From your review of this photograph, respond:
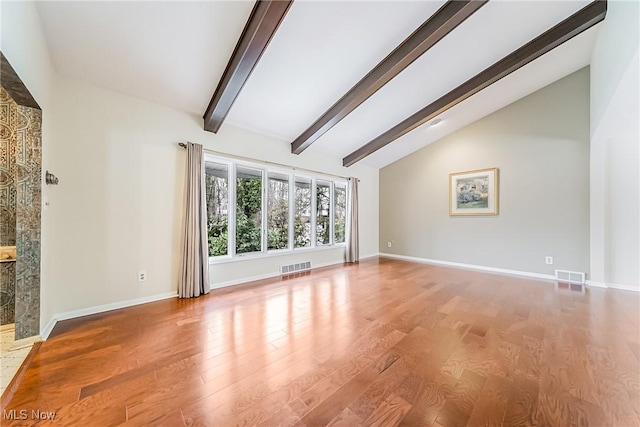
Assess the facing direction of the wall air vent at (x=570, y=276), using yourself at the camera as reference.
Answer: facing the viewer and to the left of the viewer

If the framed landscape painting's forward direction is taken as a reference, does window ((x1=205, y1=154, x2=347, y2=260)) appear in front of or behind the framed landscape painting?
in front

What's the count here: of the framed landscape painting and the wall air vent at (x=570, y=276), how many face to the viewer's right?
0

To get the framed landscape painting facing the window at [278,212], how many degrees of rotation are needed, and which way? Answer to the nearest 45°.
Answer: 0° — it already faces it

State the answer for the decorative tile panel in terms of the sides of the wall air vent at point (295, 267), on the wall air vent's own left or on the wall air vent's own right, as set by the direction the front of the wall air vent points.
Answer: on the wall air vent's own right

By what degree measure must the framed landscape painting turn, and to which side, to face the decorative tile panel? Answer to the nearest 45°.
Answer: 0° — it already faces it

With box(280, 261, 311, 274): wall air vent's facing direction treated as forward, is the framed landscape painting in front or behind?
in front

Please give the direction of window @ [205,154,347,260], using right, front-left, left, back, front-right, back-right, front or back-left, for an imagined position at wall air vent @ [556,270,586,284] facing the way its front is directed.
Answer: front

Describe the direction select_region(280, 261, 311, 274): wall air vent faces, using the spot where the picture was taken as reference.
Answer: facing the viewer and to the right of the viewer

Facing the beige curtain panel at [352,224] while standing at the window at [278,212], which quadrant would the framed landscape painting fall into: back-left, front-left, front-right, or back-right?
front-right

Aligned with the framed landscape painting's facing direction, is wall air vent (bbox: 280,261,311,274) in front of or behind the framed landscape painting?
in front

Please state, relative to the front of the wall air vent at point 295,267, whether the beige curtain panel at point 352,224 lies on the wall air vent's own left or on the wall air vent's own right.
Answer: on the wall air vent's own left
